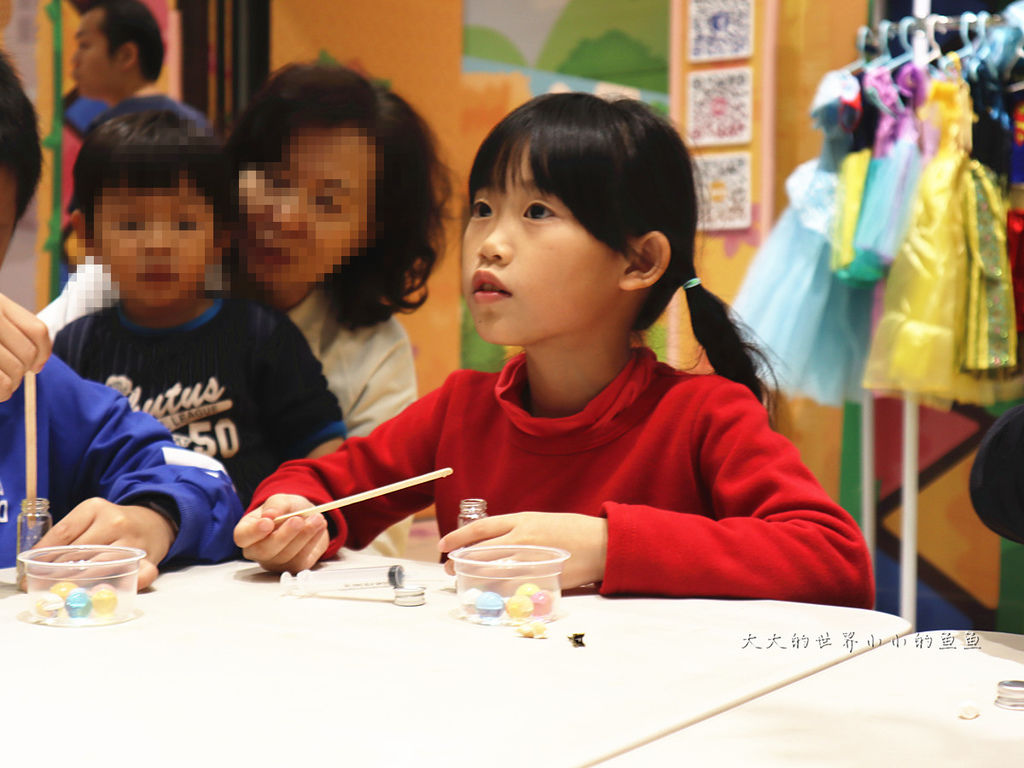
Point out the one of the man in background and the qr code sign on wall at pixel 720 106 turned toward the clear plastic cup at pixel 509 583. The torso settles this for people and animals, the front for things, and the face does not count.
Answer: the qr code sign on wall

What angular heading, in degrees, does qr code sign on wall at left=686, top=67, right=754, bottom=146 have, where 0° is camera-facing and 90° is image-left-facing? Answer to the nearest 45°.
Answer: approximately 0°

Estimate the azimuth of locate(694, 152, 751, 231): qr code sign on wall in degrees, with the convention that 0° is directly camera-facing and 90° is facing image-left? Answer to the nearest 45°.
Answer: approximately 0°

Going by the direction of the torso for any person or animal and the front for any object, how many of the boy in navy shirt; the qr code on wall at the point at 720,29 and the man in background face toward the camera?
2

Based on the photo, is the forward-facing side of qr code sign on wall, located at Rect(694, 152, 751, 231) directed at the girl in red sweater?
yes

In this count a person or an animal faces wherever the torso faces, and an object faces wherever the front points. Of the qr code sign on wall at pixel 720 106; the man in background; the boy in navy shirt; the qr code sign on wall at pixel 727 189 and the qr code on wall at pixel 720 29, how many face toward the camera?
4
